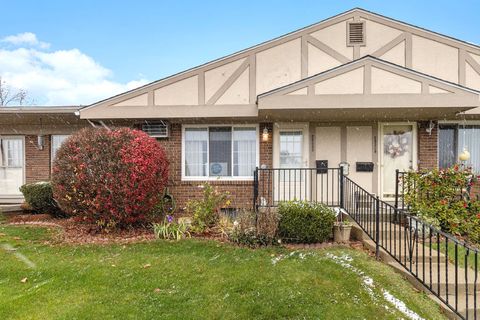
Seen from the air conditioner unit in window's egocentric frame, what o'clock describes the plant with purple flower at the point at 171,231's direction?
The plant with purple flower is roughly at 1 o'clock from the air conditioner unit in window.

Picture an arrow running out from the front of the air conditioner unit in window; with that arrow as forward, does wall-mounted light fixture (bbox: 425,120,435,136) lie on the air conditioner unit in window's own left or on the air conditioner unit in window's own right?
on the air conditioner unit in window's own left

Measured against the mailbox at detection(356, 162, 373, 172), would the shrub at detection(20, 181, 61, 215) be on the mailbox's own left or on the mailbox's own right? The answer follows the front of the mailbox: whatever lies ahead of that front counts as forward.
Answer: on the mailbox's own right

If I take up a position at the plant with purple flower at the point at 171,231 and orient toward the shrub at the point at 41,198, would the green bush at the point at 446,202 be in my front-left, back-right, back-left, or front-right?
back-right

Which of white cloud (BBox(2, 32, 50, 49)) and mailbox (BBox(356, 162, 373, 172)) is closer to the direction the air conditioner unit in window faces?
the mailbox

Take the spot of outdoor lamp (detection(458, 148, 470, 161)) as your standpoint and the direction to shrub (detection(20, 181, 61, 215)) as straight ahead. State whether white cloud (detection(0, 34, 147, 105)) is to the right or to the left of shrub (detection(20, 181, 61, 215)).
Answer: right

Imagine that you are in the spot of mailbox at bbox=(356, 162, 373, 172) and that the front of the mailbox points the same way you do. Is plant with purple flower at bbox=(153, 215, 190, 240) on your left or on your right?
on your right

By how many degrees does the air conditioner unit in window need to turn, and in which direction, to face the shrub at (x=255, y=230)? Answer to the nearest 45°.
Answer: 0° — it already faces it

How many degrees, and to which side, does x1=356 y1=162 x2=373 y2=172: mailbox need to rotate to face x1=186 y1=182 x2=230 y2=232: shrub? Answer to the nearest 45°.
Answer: approximately 45° to its right

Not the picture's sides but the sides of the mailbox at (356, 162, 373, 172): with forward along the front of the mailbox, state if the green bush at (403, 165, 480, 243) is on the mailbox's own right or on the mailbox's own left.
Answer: on the mailbox's own left

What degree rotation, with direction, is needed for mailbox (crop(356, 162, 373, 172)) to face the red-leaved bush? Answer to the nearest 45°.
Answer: approximately 45° to its right

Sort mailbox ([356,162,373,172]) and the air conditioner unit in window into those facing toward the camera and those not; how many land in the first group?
2

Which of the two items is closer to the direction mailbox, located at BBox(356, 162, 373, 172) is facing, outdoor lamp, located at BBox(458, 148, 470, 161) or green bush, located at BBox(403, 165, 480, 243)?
the green bush

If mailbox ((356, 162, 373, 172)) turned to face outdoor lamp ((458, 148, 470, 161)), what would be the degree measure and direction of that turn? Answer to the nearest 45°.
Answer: approximately 90° to its left
